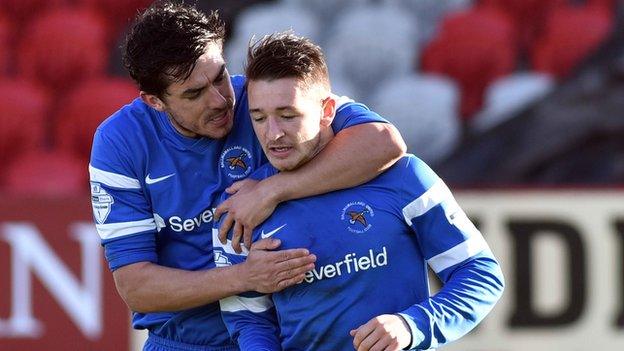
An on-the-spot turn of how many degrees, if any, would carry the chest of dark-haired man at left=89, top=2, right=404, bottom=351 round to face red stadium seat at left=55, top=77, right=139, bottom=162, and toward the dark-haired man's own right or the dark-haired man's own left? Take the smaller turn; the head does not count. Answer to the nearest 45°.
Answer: approximately 135° to the dark-haired man's own left

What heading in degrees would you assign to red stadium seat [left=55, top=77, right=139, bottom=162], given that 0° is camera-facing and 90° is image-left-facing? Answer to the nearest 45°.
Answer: approximately 0°

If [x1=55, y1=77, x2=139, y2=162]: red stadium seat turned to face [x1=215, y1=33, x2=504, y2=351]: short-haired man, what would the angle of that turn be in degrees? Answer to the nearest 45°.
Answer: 0° — it already faces them

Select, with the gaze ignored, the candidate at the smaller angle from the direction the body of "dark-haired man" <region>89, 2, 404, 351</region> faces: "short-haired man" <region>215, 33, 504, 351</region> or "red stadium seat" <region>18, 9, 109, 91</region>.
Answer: the short-haired man

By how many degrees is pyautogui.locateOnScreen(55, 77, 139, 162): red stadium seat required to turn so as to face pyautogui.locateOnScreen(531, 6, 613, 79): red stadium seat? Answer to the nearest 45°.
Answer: approximately 90° to its left

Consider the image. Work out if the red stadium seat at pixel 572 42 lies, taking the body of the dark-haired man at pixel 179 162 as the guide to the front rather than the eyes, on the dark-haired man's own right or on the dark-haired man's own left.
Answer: on the dark-haired man's own left
